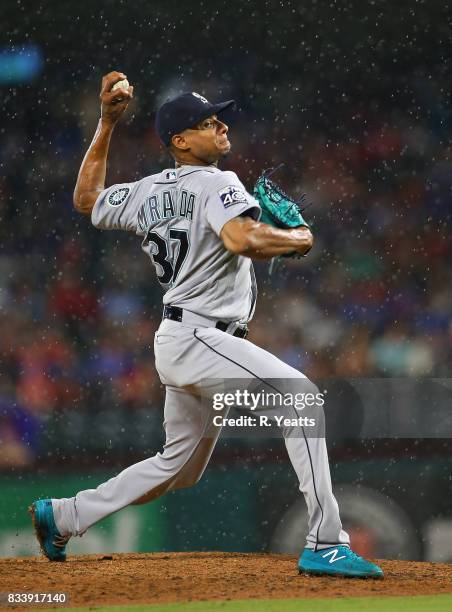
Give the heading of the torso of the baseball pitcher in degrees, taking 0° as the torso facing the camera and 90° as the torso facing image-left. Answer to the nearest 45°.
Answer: approximately 225°
